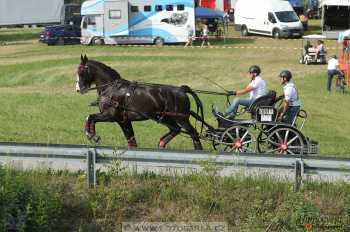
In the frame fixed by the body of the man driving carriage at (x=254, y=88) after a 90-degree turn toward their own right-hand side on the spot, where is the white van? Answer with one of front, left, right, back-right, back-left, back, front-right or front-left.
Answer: front

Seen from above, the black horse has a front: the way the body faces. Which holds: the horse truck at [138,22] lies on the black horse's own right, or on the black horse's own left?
on the black horse's own right

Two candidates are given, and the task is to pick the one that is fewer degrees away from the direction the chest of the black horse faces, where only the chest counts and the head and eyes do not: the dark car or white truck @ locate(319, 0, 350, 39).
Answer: the dark car

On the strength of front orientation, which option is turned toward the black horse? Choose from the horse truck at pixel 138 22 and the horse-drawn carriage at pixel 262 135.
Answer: the horse-drawn carriage

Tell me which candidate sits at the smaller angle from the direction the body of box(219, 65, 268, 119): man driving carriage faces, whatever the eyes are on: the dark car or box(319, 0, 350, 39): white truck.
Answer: the dark car

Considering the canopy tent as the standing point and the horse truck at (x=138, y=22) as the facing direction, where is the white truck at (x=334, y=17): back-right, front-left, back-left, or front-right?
back-left

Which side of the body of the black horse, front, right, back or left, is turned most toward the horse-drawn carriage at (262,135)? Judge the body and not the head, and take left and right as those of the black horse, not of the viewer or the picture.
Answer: back

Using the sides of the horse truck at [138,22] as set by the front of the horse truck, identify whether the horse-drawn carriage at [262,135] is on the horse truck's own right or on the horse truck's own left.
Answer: on the horse truck's own left

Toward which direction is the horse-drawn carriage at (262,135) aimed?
to the viewer's left

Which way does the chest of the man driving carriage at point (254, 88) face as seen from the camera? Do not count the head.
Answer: to the viewer's left

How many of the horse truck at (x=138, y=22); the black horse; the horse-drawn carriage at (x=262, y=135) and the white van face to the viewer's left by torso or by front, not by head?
3

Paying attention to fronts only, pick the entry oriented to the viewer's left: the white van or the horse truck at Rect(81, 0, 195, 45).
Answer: the horse truck

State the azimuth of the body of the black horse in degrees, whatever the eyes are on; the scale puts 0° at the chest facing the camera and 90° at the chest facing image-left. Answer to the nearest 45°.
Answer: approximately 90°

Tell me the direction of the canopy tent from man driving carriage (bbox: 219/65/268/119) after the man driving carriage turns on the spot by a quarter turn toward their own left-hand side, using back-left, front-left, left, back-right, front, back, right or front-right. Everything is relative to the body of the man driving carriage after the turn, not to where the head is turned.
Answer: back

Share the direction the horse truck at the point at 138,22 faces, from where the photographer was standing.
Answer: facing to the left of the viewer
